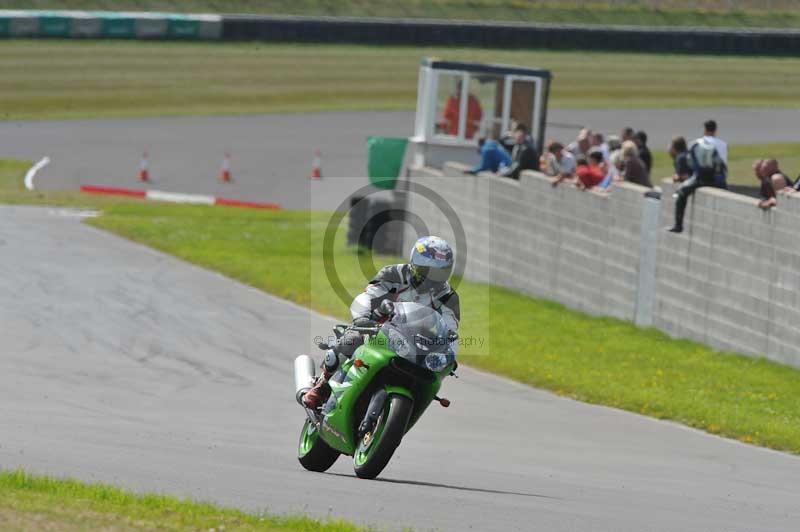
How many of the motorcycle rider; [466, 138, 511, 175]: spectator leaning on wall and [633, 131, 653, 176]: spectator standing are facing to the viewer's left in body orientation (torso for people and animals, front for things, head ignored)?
2

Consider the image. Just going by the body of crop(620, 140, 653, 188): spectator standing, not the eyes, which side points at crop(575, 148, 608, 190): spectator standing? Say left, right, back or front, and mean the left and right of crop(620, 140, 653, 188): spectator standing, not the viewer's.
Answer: right

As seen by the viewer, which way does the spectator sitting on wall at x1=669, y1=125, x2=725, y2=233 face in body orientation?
to the viewer's left

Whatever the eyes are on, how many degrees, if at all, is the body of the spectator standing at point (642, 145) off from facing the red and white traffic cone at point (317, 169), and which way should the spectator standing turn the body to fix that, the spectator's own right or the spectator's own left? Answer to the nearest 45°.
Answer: approximately 45° to the spectator's own right

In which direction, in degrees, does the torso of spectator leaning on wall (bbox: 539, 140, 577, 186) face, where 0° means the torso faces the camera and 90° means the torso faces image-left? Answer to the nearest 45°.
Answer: approximately 45°

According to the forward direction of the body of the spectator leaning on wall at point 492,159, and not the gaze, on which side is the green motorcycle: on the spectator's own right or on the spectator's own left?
on the spectator's own left

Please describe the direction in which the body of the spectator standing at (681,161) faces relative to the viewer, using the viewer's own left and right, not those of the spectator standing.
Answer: facing to the left of the viewer

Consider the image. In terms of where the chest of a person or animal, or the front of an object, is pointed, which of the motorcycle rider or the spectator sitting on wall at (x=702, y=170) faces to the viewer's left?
the spectator sitting on wall

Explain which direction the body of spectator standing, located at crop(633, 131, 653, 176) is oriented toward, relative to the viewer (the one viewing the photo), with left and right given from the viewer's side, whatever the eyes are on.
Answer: facing to the left of the viewer
